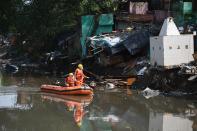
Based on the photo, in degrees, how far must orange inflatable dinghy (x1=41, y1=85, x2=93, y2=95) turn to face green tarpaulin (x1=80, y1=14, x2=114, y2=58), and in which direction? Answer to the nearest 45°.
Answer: approximately 90° to its left

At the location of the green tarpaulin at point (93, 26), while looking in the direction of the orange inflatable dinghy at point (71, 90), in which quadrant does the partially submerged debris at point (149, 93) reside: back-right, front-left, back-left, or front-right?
front-left

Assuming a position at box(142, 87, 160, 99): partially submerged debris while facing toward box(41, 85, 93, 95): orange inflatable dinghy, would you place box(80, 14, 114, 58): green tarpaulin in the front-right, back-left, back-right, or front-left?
front-right

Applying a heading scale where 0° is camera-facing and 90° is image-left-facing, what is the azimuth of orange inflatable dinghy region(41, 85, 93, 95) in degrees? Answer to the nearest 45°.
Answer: approximately 270°

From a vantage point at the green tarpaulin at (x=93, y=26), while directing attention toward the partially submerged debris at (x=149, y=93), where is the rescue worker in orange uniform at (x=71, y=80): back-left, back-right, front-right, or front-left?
front-right

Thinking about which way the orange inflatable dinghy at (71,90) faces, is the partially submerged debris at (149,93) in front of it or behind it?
in front
